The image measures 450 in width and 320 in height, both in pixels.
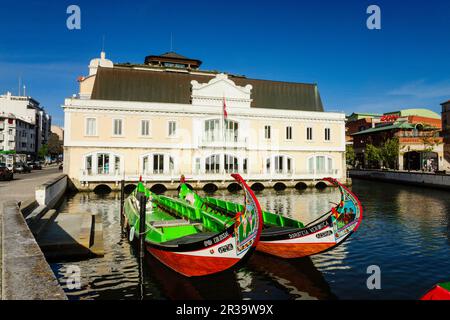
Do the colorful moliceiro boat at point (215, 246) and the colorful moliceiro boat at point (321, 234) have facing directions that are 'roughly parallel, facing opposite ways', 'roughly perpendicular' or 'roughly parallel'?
roughly parallel

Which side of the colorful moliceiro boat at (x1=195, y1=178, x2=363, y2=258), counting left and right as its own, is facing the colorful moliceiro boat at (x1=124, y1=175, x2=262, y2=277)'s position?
right

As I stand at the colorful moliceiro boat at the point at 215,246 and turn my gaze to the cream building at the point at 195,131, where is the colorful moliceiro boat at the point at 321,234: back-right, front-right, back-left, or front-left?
front-right

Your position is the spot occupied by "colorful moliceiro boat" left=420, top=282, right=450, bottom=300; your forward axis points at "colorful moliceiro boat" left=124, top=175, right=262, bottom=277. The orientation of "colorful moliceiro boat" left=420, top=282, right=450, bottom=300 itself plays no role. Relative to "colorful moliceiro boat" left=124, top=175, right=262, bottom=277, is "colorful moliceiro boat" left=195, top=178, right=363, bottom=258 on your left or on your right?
right

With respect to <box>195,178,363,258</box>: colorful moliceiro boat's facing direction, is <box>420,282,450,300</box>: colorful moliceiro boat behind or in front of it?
in front

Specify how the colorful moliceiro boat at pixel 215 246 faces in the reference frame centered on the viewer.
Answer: facing the viewer and to the right of the viewer

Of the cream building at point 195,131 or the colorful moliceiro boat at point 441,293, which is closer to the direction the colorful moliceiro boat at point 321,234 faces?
the colorful moliceiro boat

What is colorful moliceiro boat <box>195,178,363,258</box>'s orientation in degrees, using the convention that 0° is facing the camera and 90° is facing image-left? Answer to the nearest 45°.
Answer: approximately 315°

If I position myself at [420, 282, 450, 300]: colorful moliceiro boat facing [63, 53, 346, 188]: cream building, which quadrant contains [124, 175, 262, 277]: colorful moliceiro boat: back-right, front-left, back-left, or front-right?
front-left

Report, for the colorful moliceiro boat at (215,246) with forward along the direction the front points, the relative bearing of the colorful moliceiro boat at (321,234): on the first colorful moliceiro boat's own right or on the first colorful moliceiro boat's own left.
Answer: on the first colorful moliceiro boat's own left

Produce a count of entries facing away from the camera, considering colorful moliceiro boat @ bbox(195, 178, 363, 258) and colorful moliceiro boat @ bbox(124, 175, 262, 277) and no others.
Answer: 0
